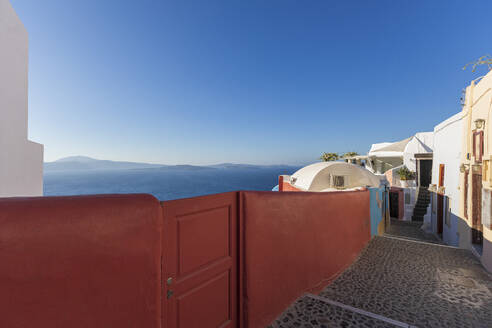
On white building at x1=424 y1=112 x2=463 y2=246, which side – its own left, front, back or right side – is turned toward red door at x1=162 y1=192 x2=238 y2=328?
left

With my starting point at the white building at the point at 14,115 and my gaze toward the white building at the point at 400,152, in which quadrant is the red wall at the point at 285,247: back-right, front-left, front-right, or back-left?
front-right

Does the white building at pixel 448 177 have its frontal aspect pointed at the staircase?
no

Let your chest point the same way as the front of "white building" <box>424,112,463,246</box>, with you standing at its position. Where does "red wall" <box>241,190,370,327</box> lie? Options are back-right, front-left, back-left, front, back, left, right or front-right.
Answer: left

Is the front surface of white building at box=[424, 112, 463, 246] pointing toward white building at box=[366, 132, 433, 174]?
no

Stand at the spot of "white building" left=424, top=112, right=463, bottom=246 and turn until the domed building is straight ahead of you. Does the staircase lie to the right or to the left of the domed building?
right

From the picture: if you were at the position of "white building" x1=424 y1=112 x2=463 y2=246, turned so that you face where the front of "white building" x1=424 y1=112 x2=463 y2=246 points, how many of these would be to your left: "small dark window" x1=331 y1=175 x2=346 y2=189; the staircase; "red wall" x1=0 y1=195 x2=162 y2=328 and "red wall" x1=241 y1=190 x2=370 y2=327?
2

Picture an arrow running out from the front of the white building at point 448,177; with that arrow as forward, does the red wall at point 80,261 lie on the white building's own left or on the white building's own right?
on the white building's own left

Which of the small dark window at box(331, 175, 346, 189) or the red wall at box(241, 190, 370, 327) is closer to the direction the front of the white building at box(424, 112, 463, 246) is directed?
the small dark window

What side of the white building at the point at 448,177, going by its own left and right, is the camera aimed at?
left

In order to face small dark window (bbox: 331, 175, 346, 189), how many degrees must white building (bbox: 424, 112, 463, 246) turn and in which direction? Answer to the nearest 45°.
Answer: approximately 45° to its right

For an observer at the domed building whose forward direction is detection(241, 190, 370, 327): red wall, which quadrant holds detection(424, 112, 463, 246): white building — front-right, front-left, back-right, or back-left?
front-left

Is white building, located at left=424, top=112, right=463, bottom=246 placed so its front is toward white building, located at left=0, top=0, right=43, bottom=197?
no

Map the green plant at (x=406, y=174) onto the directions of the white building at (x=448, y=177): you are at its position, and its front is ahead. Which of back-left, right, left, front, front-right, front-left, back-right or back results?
right
